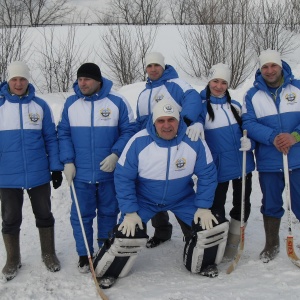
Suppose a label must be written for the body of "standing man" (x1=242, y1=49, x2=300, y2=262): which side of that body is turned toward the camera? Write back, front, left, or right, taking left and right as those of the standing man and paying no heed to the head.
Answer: front

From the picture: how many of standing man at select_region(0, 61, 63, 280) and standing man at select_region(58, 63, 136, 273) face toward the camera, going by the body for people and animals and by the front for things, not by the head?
2

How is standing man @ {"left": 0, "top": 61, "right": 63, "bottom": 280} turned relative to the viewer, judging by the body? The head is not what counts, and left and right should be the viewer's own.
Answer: facing the viewer

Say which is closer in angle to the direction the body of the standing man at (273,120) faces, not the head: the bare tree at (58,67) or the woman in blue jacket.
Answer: the woman in blue jacket

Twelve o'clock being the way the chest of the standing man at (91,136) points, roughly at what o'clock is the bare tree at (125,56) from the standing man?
The bare tree is roughly at 6 o'clock from the standing man.

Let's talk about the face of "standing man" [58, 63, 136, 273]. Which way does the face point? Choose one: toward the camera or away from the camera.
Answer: toward the camera

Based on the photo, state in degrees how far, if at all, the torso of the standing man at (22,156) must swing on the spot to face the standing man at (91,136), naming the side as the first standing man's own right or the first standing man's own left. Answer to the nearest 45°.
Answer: approximately 90° to the first standing man's own left

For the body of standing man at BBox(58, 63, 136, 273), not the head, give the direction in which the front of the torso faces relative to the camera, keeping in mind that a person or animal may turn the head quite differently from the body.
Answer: toward the camera

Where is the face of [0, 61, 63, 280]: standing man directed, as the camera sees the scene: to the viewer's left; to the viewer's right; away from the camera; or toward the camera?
toward the camera

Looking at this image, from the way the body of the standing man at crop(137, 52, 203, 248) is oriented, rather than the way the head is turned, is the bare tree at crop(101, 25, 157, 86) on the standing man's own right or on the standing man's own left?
on the standing man's own right

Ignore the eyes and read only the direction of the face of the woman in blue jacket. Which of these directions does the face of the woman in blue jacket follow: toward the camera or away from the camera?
toward the camera

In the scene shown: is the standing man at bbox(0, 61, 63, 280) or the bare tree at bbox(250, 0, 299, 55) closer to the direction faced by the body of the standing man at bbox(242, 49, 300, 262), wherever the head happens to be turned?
the standing man

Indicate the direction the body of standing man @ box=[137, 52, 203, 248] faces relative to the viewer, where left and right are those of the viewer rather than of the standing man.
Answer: facing the viewer and to the left of the viewer

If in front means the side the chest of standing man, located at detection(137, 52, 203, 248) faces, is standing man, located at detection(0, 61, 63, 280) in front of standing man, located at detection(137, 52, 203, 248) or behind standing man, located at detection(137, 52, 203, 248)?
in front

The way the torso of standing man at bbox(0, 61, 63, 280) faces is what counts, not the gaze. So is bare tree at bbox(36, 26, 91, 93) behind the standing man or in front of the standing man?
behind

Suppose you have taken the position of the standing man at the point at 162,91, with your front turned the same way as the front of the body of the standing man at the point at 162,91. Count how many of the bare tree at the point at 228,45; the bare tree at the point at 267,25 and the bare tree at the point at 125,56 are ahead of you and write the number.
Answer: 0

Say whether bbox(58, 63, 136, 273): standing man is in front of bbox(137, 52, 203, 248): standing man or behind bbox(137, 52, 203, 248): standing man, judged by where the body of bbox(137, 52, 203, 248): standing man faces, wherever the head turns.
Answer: in front

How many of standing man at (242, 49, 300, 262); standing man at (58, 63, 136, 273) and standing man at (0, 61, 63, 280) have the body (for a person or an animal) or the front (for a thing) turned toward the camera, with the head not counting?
3

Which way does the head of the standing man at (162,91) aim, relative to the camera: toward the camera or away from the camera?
toward the camera
